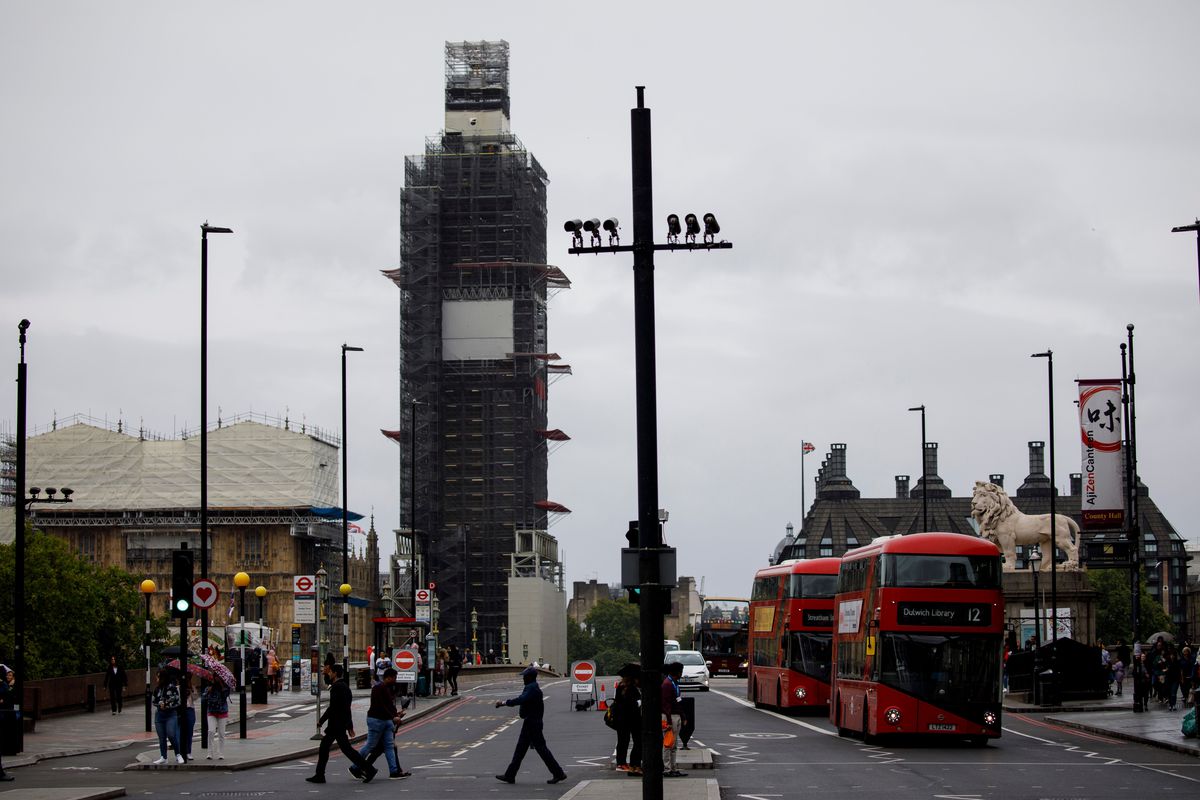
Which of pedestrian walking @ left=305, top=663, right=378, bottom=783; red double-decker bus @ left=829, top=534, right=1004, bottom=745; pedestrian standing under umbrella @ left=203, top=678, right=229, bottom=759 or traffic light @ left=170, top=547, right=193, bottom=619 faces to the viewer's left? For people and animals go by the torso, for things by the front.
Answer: pedestrian walking @ left=305, top=663, right=378, bottom=783

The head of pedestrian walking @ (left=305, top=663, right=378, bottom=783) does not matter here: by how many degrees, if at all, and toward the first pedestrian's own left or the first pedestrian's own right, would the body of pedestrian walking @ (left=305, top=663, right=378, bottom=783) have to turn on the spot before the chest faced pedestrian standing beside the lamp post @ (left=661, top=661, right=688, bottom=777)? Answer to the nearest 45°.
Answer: approximately 180°

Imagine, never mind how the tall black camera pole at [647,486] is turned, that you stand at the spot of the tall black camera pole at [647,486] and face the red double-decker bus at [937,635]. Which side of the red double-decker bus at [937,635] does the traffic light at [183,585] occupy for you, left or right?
left

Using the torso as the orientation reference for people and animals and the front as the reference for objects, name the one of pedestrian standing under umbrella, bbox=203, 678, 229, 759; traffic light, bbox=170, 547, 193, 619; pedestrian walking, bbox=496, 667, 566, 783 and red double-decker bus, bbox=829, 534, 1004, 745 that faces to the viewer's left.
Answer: pedestrian walking, bbox=496, 667, 566, 783

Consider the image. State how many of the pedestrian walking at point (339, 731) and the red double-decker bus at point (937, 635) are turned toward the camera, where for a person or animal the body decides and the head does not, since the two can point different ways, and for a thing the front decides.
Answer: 1

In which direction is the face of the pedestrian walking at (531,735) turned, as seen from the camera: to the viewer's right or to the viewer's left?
to the viewer's left

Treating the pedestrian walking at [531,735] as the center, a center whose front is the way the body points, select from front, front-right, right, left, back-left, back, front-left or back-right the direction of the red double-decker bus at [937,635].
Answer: back-right

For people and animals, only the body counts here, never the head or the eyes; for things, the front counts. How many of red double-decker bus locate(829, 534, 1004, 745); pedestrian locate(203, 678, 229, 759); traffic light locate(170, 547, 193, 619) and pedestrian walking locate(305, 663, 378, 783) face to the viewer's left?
1

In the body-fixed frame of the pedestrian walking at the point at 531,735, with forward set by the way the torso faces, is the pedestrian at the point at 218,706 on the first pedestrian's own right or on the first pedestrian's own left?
on the first pedestrian's own right

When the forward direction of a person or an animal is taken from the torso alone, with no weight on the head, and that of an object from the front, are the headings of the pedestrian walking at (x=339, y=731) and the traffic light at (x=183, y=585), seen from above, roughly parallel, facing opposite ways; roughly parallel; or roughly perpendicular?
roughly perpendicular

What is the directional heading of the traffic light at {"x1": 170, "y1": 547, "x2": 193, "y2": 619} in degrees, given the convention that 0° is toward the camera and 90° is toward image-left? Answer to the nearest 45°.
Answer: approximately 0°

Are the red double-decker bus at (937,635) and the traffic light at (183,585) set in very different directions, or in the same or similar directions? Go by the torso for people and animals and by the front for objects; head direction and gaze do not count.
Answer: same or similar directions

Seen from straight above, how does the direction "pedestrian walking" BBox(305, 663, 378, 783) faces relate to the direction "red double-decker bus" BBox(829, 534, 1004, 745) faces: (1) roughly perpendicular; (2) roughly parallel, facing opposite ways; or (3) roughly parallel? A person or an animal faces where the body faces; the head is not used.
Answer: roughly perpendicular

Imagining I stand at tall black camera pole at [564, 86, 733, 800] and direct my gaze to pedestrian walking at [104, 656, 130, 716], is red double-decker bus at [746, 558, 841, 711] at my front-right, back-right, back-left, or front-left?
front-right

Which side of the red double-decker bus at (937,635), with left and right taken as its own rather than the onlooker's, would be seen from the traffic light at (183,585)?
right

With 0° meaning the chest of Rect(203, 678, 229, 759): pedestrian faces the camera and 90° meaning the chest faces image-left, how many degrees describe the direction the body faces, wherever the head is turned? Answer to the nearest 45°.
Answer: approximately 0°

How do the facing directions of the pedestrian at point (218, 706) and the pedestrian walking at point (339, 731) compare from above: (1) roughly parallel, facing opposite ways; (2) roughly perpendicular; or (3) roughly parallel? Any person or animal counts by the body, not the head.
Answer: roughly perpendicular

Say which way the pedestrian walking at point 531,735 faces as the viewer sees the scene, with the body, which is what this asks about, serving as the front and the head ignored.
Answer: to the viewer's left
